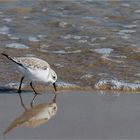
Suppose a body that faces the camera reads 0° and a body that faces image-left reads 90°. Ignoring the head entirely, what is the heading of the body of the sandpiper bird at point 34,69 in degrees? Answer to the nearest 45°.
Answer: approximately 270°
